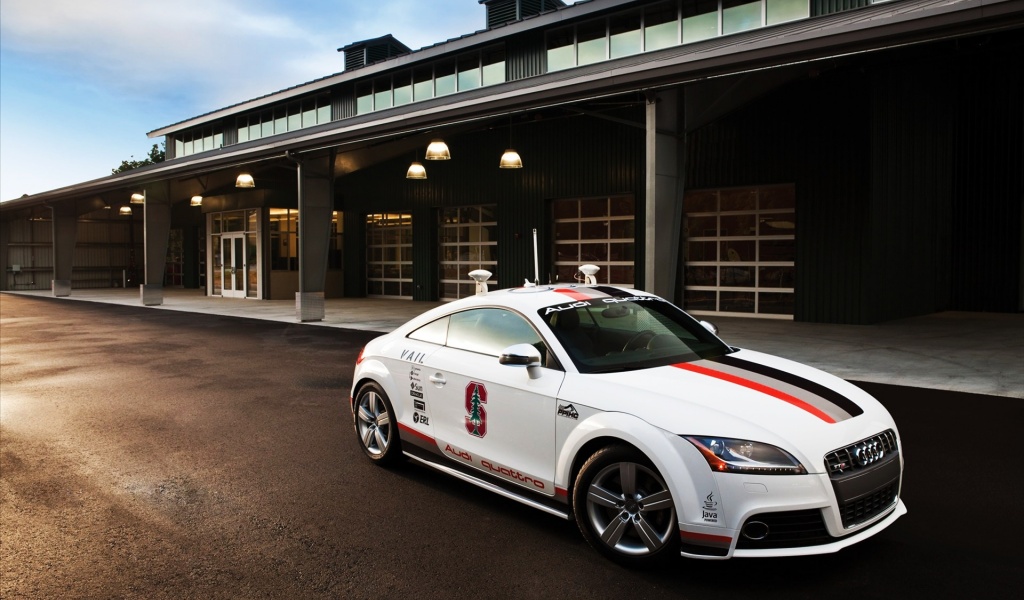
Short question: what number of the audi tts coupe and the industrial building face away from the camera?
0

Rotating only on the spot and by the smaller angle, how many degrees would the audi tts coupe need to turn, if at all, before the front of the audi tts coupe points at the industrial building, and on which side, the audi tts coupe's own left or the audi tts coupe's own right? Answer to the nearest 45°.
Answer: approximately 135° to the audi tts coupe's own left

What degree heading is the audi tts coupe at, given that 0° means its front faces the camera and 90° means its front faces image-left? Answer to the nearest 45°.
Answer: approximately 315°

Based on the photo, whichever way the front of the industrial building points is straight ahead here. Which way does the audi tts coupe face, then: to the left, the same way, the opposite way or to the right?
to the left

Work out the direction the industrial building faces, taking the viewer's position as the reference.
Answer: facing the viewer and to the left of the viewer
